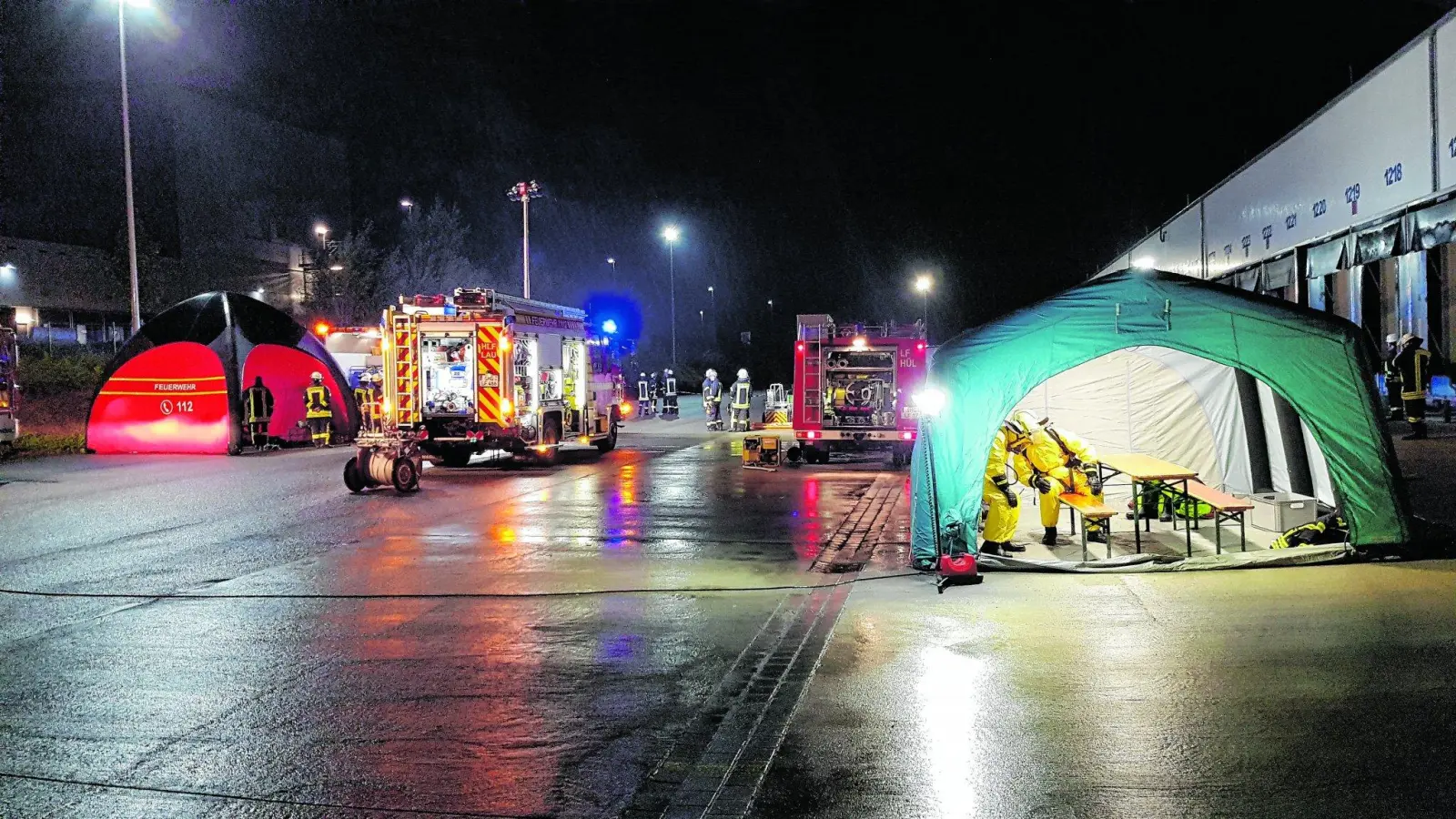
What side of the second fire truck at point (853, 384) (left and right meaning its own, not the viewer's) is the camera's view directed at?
back

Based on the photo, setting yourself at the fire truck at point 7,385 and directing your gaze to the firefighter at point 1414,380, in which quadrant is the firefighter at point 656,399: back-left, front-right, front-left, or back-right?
front-left

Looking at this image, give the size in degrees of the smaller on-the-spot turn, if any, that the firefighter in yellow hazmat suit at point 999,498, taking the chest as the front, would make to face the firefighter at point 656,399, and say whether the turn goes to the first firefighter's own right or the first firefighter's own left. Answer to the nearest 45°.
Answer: approximately 135° to the first firefighter's own left

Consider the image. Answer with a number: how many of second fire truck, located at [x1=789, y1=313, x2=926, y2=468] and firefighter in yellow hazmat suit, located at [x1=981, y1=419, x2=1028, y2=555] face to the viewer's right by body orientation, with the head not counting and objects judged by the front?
1

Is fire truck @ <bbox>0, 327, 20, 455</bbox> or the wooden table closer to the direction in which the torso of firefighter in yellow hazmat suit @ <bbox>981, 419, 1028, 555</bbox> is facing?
the wooden table

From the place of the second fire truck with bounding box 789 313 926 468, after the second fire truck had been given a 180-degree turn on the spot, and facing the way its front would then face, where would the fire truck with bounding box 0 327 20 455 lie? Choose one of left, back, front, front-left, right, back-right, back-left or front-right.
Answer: right

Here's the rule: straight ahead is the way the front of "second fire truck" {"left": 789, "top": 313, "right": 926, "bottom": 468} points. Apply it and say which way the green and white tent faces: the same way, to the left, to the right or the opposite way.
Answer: the opposite way

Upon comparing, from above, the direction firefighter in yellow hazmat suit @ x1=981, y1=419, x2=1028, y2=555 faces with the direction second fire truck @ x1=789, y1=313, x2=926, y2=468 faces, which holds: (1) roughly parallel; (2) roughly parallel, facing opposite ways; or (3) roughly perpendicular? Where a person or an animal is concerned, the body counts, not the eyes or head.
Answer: roughly perpendicular

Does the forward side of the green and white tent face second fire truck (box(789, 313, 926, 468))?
no

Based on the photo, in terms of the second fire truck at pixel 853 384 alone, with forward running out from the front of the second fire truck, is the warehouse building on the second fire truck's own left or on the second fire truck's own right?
on the second fire truck's own right

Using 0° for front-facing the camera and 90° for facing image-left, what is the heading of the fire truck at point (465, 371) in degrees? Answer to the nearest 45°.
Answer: approximately 225°

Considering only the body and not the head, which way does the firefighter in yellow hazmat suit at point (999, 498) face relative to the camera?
to the viewer's right

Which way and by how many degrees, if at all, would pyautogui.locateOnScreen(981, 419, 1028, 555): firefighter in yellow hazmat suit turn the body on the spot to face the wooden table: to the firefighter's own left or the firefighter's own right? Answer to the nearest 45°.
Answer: approximately 45° to the firefighter's own left

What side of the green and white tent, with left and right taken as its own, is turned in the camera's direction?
front
